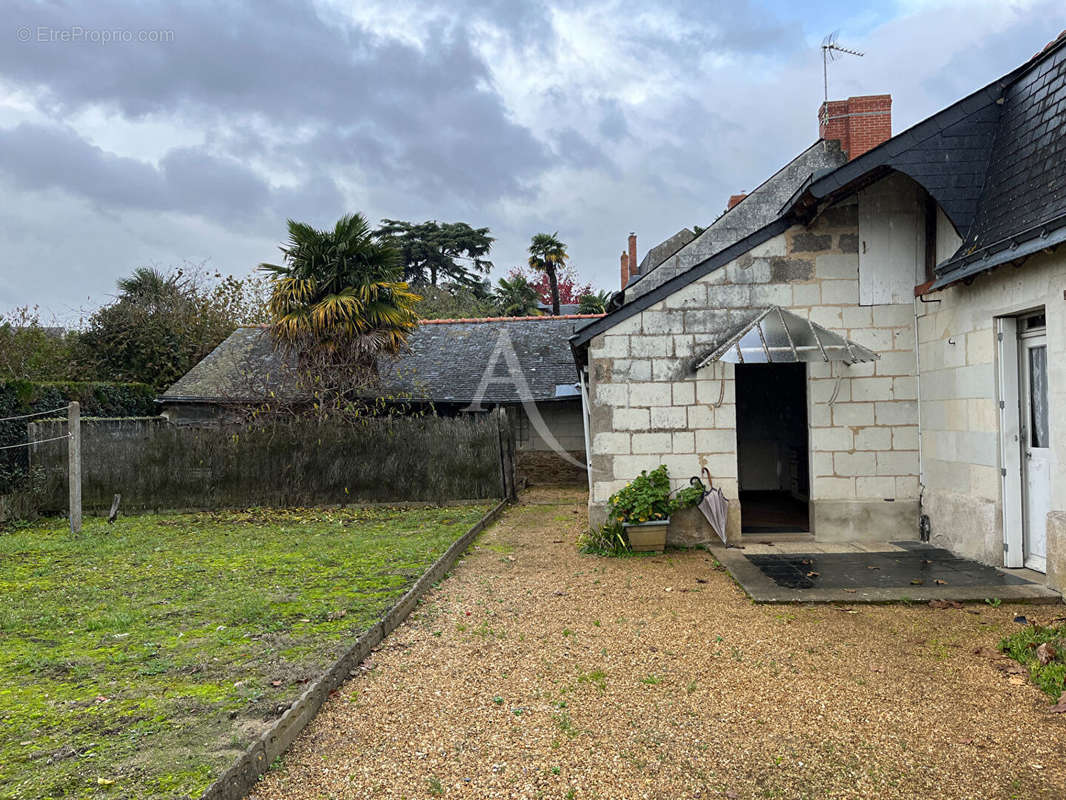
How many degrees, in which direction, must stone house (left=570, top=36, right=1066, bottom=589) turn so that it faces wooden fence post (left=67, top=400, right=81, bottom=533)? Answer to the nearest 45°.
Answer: approximately 90° to its right

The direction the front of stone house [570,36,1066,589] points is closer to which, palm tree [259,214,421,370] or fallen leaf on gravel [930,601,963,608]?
the fallen leaf on gravel

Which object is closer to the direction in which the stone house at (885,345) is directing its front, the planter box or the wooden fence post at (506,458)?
the planter box

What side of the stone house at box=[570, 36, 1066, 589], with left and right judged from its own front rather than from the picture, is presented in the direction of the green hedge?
right

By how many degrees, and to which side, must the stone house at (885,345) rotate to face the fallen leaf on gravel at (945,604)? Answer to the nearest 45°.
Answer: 0° — it already faces it

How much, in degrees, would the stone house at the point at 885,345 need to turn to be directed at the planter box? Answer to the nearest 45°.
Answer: approximately 90° to its right

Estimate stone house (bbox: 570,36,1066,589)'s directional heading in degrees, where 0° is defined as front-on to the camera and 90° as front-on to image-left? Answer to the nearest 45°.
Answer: approximately 0°

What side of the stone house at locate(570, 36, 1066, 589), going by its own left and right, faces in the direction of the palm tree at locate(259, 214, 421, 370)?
right

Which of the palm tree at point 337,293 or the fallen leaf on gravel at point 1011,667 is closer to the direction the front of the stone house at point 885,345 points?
the fallen leaf on gravel

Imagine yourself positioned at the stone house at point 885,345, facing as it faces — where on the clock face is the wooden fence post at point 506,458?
The wooden fence post is roughly at 4 o'clock from the stone house.
